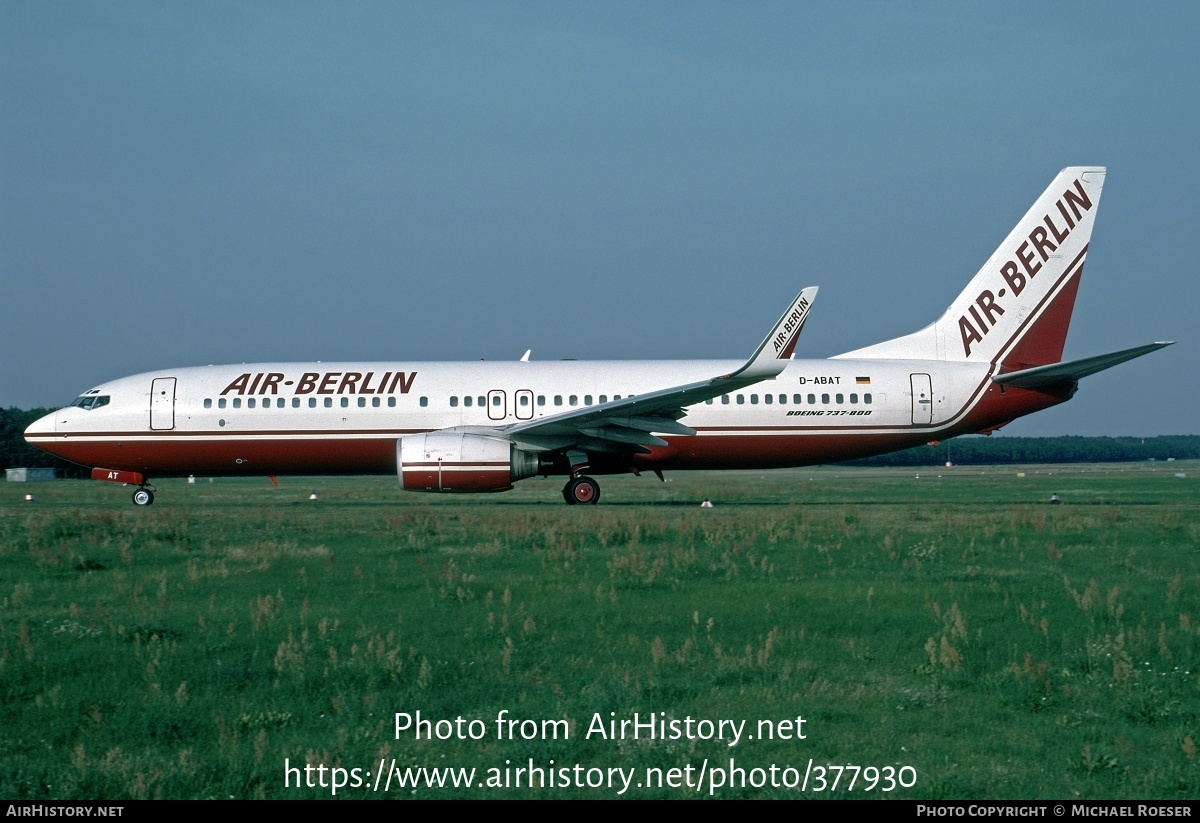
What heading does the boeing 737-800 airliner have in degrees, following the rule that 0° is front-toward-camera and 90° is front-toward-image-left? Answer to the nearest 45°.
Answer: approximately 90°
